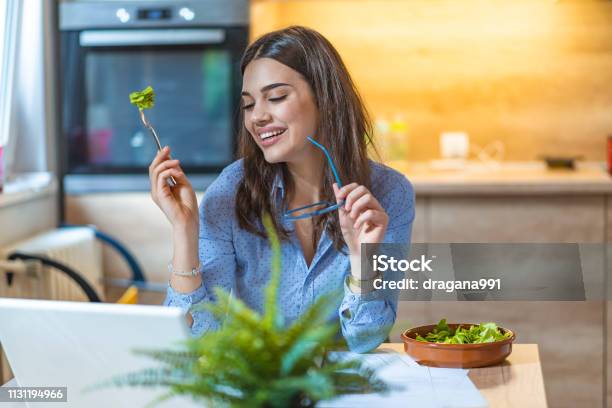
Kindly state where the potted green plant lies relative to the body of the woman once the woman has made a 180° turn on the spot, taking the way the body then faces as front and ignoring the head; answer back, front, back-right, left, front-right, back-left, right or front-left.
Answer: back

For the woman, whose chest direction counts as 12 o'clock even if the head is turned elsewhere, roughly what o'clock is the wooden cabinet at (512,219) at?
The wooden cabinet is roughly at 7 o'clock from the woman.

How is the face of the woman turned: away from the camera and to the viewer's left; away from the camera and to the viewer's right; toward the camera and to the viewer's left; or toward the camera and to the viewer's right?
toward the camera and to the viewer's left

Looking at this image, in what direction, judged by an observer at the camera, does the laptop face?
facing away from the viewer

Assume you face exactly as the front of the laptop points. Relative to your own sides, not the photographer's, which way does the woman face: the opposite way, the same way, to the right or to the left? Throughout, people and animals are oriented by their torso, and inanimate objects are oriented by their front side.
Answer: the opposite way

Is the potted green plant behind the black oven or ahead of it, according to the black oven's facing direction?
ahead

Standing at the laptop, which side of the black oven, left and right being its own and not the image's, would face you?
front

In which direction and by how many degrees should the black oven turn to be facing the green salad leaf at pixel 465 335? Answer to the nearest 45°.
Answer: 0° — it already faces it

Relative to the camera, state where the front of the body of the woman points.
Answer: toward the camera

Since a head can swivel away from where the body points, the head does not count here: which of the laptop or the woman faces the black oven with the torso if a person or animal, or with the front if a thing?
the laptop

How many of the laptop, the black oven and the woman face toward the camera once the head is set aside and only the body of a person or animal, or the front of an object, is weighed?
2

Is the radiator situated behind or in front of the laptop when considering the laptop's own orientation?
in front

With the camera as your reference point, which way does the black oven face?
facing the viewer

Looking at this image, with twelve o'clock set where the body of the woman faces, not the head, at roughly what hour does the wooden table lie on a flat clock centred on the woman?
The wooden table is roughly at 11 o'clock from the woman.

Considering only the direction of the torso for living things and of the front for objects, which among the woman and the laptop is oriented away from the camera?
the laptop

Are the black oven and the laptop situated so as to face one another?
yes
